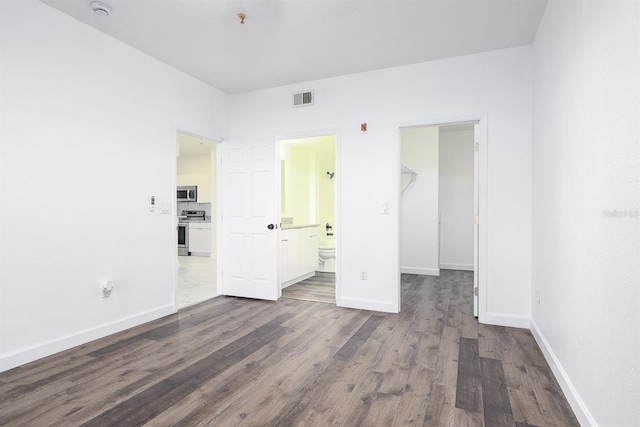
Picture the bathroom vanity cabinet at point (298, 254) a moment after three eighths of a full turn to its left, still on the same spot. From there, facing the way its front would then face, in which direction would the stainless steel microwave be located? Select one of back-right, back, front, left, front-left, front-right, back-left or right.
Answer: front-left

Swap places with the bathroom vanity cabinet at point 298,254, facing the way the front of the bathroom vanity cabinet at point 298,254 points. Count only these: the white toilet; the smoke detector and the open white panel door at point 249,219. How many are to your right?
2

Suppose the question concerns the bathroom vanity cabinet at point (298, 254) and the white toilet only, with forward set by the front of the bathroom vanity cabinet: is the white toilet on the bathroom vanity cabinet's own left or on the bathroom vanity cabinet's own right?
on the bathroom vanity cabinet's own left

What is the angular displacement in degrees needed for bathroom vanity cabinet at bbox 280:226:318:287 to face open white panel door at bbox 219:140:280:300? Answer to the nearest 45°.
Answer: approximately 90° to its right

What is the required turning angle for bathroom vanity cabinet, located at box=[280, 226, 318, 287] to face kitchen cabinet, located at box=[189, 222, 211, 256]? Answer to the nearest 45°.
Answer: approximately 180°

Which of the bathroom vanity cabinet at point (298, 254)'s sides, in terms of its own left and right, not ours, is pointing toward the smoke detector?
right

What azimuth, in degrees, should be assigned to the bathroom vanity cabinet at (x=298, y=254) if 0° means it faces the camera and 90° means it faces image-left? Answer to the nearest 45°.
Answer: approximately 315°
